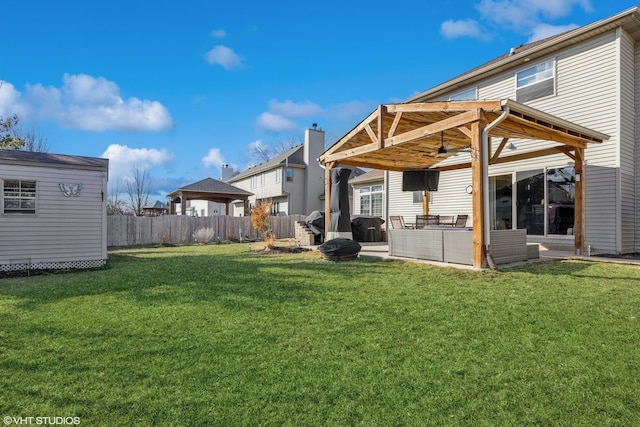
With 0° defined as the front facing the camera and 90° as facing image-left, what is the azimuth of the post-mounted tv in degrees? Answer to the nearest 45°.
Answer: approximately 0°

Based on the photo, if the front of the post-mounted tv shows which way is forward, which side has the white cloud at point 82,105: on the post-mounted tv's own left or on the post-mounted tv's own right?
on the post-mounted tv's own right

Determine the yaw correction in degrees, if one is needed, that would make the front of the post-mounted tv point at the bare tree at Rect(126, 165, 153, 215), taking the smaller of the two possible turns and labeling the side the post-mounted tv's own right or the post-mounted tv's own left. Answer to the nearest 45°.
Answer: approximately 135° to the post-mounted tv's own right

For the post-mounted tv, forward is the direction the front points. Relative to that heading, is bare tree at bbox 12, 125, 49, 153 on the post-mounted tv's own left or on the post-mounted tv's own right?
on the post-mounted tv's own right

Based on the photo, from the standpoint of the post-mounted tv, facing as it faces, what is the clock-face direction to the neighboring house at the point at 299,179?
The neighboring house is roughly at 5 o'clock from the post-mounted tv.
